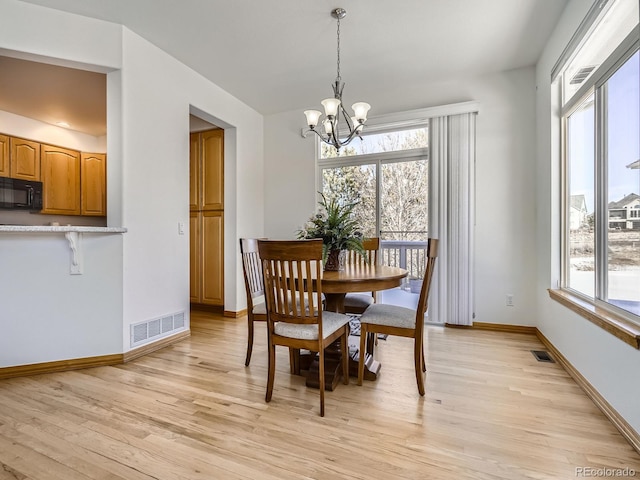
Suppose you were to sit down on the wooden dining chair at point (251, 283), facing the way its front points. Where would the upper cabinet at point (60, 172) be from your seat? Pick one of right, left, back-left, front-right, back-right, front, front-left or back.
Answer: back

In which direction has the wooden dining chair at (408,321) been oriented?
to the viewer's left

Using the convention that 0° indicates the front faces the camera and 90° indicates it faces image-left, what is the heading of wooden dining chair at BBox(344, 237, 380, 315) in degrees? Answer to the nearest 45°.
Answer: approximately 45°

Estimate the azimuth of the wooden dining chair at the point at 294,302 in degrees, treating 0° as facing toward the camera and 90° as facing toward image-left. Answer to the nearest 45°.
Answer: approximately 225°

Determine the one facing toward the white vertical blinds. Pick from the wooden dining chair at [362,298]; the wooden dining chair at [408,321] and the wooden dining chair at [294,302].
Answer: the wooden dining chair at [294,302]

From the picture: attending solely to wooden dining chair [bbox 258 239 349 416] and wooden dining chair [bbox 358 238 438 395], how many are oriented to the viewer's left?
1

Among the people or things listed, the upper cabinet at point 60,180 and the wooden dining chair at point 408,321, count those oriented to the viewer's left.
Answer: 1

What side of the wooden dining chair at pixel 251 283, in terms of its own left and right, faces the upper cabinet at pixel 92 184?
back

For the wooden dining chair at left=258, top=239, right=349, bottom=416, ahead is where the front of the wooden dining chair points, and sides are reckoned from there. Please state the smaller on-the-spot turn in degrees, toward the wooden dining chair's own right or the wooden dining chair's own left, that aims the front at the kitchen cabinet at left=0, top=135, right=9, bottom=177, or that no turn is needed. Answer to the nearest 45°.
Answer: approximately 90° to the wooden dining chair's own left
